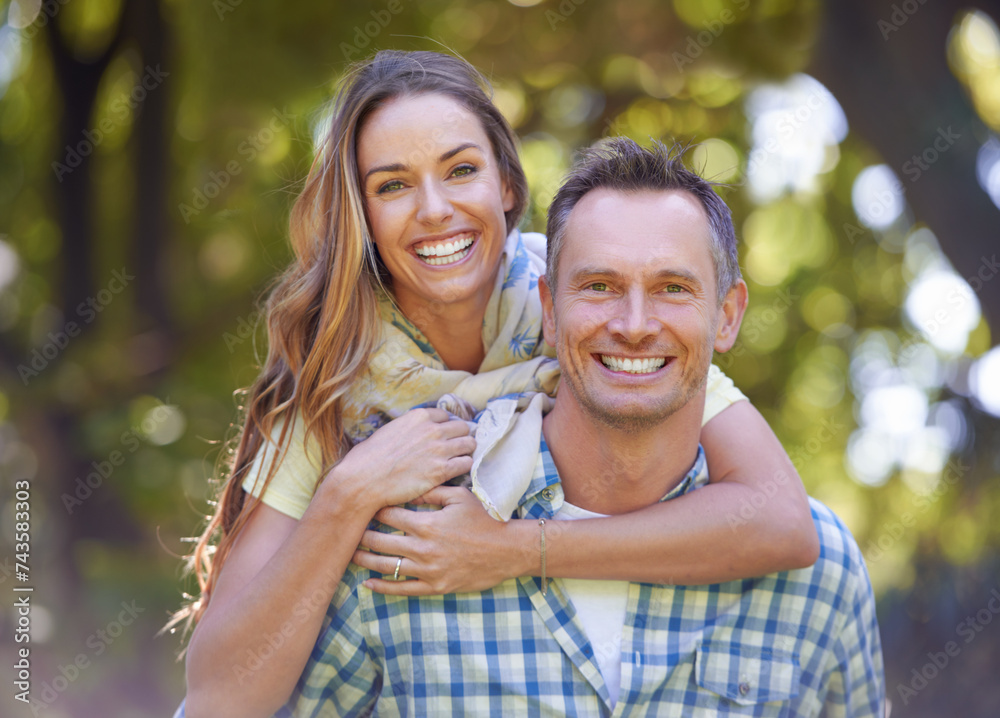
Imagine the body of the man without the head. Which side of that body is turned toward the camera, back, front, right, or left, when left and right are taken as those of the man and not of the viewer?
front

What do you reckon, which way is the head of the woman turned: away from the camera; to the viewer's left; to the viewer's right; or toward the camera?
toward the camera

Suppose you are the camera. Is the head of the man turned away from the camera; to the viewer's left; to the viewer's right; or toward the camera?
toward the camera

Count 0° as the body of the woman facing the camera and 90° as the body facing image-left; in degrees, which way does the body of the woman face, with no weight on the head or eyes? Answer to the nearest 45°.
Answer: approximately 0°
